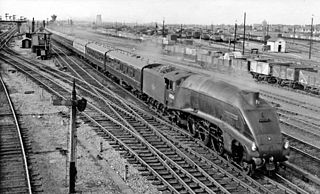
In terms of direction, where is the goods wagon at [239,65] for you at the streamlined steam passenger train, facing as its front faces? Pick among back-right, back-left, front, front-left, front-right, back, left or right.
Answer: back-left

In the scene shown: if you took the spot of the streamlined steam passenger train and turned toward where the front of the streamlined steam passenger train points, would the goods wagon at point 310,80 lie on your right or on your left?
on your left

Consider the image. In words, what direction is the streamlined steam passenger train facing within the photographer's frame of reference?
facing the viewer and to the right of the viewer
